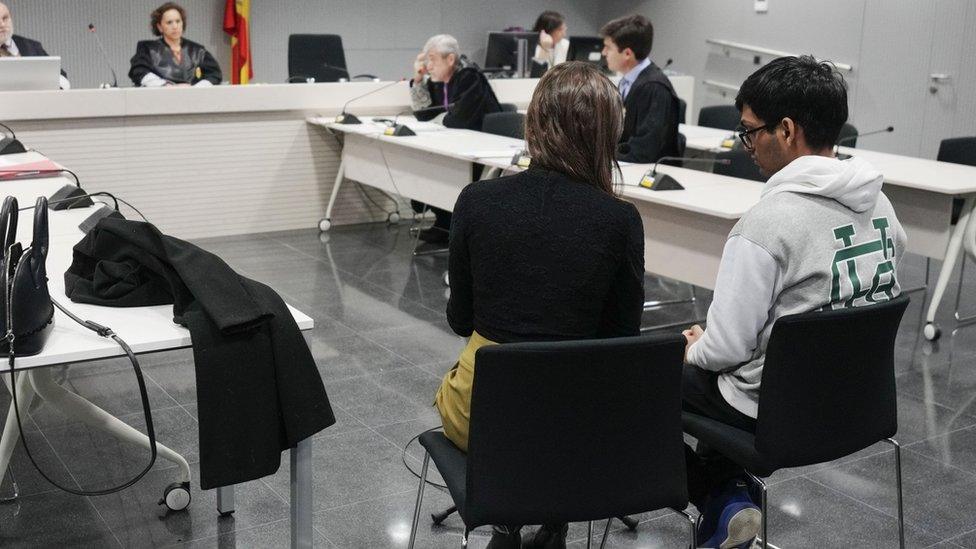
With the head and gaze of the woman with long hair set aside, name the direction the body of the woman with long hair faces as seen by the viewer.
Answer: away from the camera

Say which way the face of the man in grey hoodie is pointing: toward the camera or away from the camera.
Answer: away from the camera

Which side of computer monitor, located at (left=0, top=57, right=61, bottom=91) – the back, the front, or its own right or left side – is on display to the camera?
back

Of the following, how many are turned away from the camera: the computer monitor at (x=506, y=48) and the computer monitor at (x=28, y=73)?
2

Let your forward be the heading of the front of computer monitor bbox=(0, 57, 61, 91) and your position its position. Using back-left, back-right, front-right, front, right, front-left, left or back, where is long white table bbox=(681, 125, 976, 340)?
back-right

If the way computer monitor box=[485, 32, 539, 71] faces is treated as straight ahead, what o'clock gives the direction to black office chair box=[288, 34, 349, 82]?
The black office chair is roughly at 9 o'clock from the computer monitor.

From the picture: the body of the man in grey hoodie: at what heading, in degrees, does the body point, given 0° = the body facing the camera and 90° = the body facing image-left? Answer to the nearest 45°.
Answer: approximately 135°

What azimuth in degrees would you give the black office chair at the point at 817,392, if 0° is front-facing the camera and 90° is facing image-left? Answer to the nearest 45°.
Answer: approximately 135°

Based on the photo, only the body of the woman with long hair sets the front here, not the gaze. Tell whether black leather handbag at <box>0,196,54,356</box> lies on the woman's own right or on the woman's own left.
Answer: on the woman's own left

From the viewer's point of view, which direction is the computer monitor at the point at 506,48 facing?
away from the camera

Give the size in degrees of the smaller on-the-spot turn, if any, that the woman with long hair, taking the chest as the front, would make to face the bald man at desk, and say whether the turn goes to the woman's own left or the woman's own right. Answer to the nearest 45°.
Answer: approximately 45° to the woman's own left

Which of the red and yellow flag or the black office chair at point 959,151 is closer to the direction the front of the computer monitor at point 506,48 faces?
the red and yellow flag

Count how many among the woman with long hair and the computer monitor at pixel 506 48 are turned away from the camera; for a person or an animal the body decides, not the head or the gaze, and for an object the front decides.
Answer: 2
